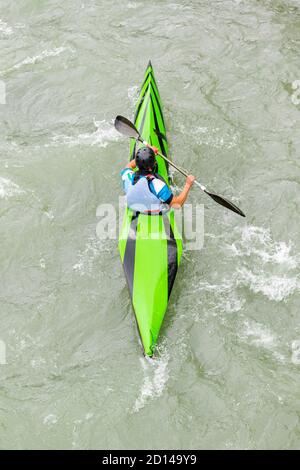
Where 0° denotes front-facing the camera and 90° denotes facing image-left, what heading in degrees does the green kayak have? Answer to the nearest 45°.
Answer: approximately 180°
